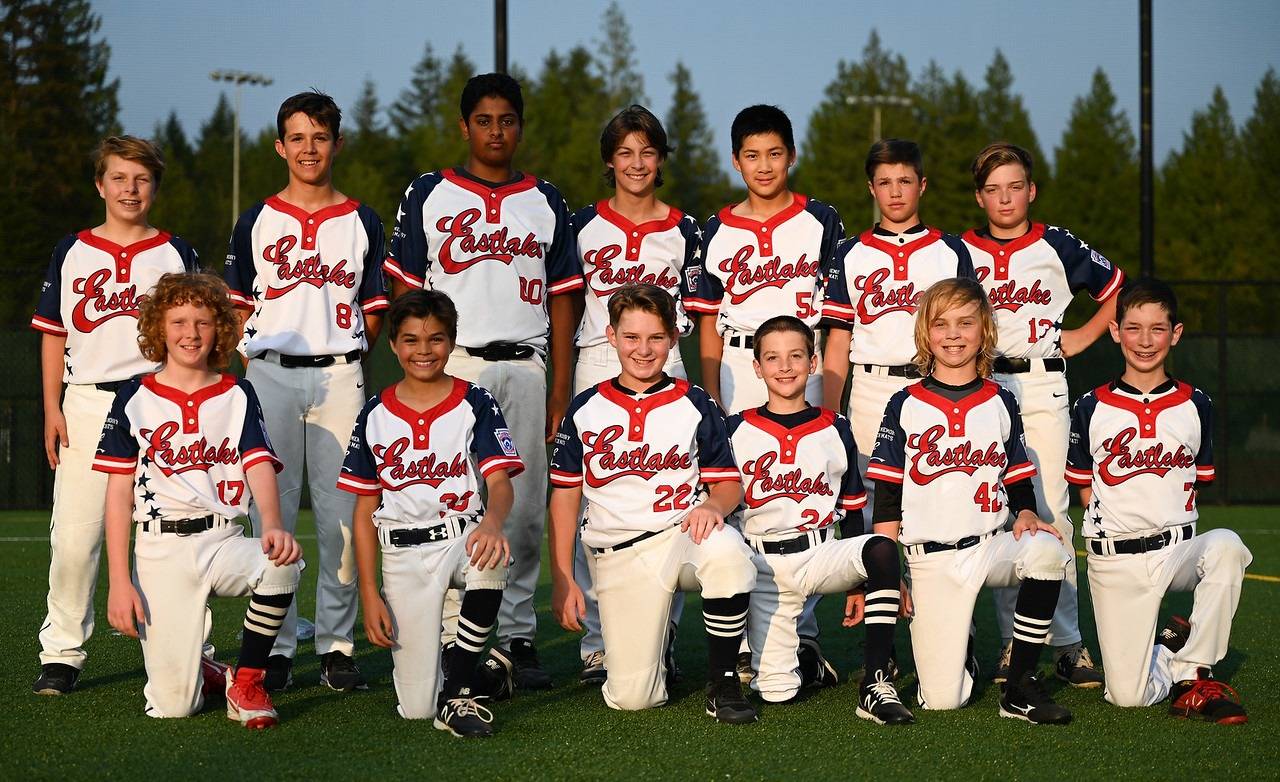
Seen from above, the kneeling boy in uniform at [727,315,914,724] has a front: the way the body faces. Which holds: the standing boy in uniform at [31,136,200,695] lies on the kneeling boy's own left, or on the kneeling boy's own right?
on the kneeling boy's own right

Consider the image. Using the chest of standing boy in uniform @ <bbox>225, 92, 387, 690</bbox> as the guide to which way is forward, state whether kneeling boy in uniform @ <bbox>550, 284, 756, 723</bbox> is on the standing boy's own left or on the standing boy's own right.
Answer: on the standing boy's own left

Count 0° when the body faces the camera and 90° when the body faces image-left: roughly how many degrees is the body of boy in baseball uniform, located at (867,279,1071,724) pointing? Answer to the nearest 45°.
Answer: approximately 0°

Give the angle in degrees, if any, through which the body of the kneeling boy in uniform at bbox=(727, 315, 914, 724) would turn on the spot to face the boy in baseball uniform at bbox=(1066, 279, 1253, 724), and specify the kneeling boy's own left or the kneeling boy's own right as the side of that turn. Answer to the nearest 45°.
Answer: approximately 90° to the kneeling boy's own left

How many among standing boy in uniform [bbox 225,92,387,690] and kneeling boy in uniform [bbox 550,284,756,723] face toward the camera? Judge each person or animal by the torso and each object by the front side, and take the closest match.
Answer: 2

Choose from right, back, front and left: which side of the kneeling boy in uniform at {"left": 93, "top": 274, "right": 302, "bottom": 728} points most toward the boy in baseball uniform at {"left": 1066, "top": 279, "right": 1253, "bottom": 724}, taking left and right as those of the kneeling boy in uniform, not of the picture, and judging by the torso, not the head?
left

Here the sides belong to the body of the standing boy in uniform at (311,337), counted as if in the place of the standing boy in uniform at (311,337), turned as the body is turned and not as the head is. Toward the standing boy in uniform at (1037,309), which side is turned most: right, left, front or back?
left

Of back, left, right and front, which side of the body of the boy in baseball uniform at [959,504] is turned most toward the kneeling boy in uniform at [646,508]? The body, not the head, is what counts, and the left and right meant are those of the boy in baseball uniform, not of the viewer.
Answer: right
